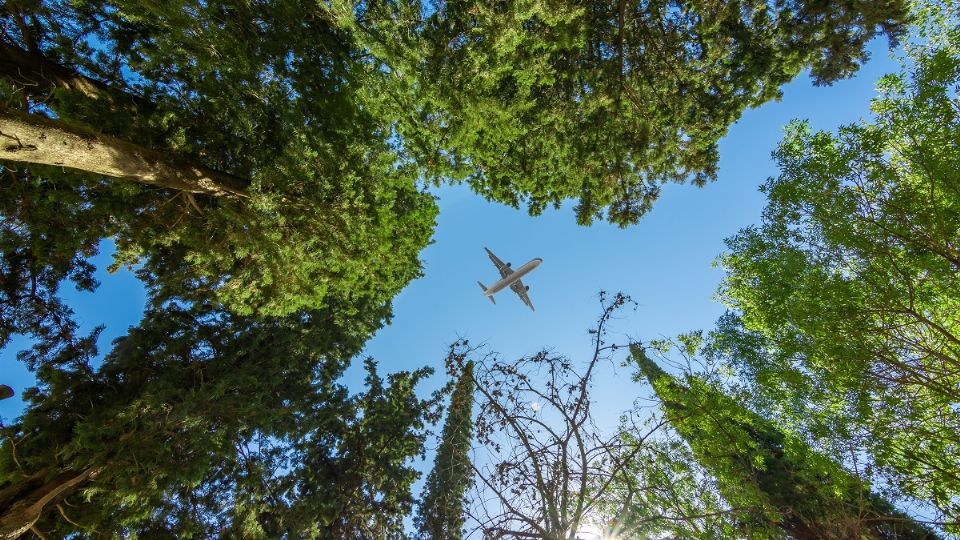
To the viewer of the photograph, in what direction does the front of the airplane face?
facing the viewer and to the right of the viewer
